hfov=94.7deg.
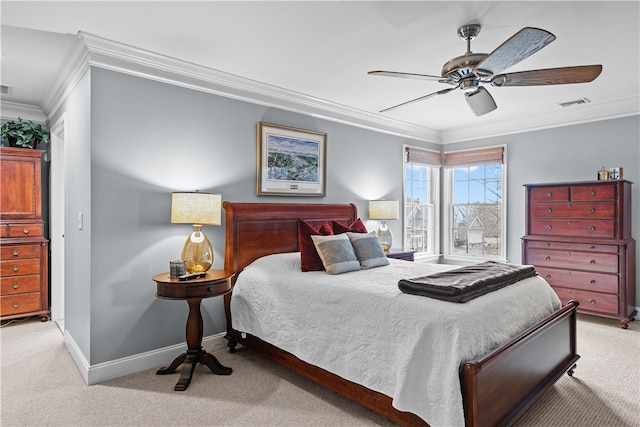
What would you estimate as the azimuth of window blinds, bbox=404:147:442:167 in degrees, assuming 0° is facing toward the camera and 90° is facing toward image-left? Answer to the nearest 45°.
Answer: approximately 315°

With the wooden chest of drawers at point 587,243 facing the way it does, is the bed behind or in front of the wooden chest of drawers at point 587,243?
in front

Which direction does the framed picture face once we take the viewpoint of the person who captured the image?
facing the viewer and to the right of the viewer

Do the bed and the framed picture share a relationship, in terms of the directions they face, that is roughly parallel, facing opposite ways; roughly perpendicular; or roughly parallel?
roughly parallel

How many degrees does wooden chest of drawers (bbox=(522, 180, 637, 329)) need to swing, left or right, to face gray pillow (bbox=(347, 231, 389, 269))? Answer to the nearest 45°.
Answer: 0° — it already faces it

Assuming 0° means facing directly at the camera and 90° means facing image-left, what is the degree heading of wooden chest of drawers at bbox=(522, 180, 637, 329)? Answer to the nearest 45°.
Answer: approximately 45°

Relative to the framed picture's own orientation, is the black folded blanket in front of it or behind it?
in front

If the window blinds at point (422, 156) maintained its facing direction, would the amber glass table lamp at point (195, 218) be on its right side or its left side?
on its right

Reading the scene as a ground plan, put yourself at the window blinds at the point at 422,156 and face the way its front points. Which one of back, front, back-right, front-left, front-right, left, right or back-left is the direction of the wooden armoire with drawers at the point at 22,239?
right

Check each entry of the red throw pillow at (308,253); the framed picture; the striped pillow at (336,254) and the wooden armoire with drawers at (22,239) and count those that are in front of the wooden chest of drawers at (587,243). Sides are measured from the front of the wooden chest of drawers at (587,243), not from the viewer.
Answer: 4

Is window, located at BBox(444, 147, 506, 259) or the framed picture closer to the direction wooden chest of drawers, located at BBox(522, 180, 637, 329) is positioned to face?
the framed picture

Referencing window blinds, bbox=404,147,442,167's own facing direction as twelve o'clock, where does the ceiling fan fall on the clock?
The ceiling fan is roughly at 1 o'clock from the window blinds.

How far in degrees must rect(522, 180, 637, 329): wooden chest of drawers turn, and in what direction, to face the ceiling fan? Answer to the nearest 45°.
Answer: approximately 45° to its left

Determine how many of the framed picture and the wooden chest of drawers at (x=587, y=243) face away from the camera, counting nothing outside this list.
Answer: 0

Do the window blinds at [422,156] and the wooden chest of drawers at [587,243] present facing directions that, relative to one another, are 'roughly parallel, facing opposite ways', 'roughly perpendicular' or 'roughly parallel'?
roughly perpendicular

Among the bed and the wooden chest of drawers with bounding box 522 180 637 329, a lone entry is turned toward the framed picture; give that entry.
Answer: the wooden chest of drawers
